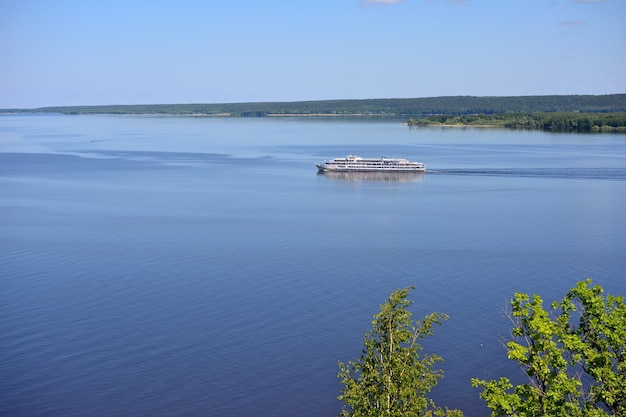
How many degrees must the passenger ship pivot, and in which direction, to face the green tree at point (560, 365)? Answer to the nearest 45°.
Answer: approximately 90° to its left

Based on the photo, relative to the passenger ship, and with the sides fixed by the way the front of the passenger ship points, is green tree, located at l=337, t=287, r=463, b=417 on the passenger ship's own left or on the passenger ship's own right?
on the passenger ship's own left

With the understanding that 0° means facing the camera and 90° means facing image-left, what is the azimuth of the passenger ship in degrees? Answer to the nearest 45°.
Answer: approximately 90°
